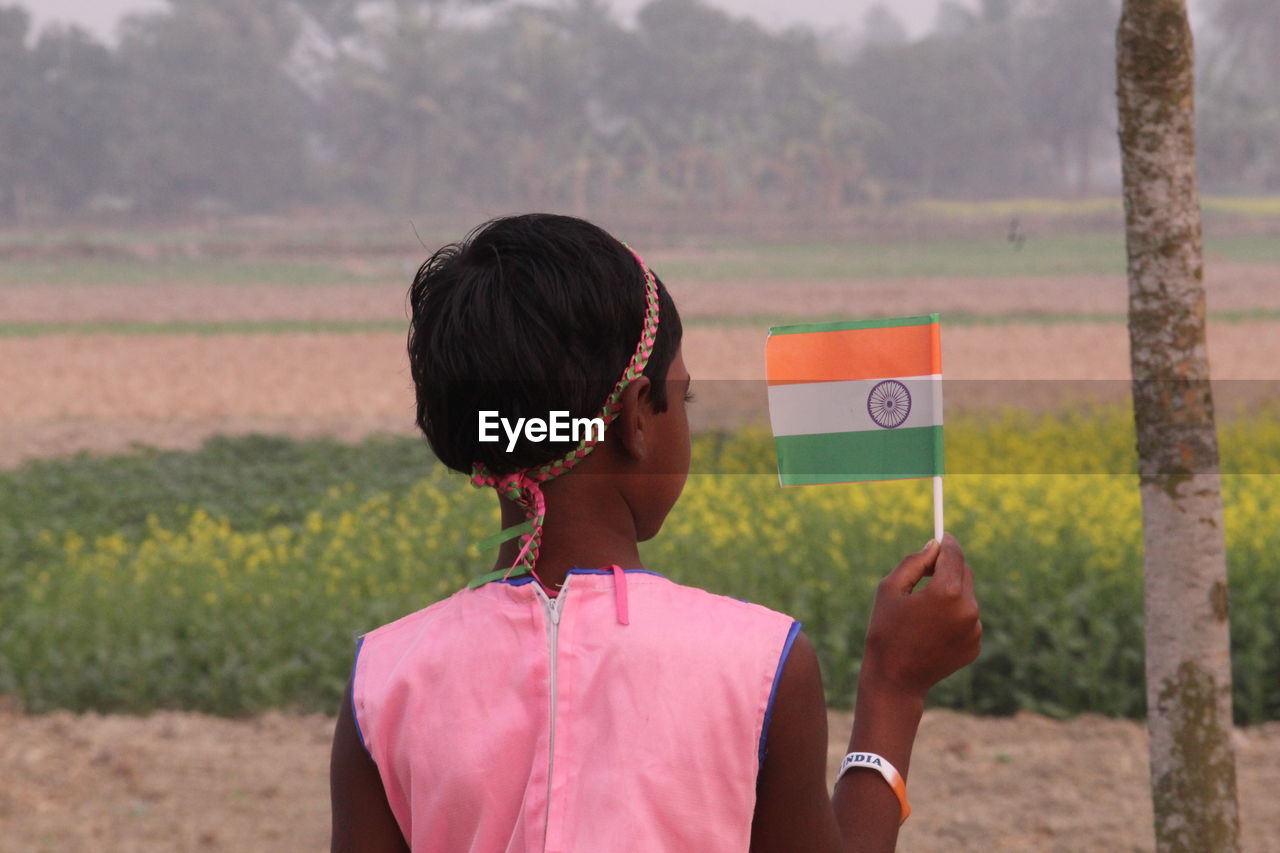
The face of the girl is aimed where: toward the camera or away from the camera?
away from the camera

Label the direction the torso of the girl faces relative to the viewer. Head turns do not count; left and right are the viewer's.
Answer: facing away from the viewer
